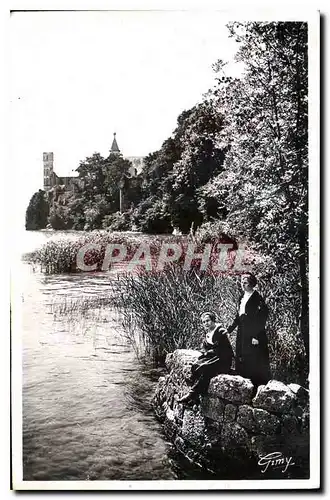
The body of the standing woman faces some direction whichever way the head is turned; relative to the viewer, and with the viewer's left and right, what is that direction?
facing the viewer and to the left of the viewer

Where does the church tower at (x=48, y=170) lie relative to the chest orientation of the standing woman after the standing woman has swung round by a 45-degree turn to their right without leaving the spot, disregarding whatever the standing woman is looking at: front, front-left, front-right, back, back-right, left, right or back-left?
right
